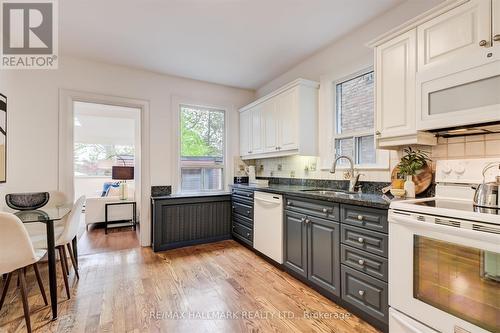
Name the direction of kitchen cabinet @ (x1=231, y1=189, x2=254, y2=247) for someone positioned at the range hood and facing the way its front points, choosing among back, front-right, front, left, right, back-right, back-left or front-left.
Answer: front-right

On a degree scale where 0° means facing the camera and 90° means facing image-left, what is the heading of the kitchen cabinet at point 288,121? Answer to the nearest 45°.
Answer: approximately 45°

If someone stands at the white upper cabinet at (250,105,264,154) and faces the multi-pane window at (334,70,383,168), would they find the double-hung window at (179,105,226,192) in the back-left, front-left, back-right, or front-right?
back-right

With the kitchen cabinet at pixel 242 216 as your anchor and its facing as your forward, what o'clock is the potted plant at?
The potted plant is roughly at 9 o'clock from the kitchen cabinet.

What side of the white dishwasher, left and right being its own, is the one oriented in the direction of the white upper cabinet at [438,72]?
left

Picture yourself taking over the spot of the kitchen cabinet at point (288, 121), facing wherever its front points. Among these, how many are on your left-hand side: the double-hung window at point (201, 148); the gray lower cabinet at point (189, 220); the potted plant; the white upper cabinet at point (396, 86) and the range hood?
3
